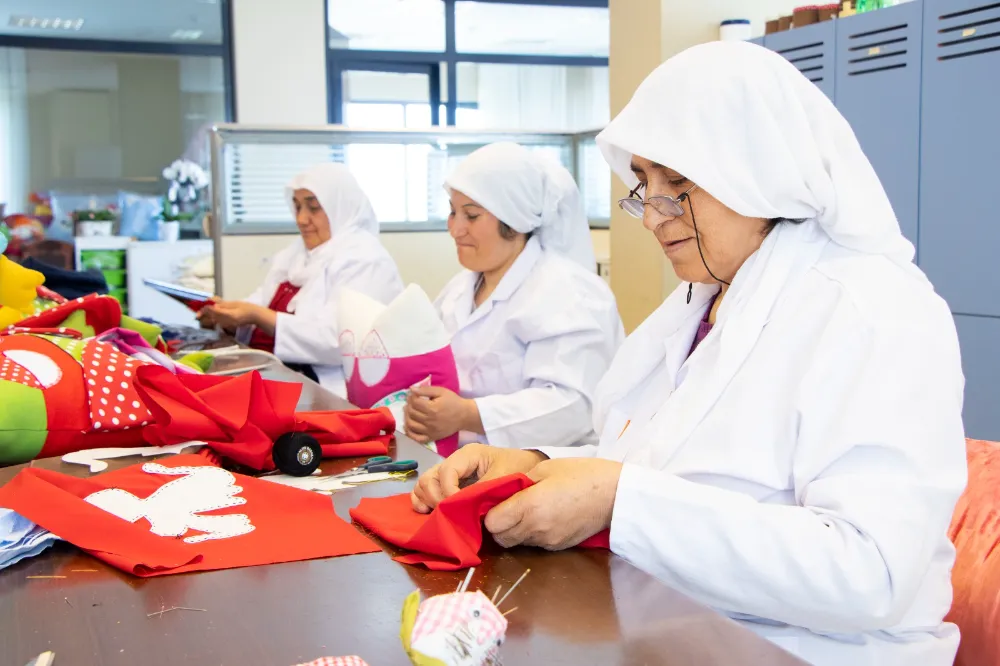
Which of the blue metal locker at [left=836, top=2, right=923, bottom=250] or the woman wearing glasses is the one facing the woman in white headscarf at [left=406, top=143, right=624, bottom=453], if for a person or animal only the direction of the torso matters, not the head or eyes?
the blue metal locker

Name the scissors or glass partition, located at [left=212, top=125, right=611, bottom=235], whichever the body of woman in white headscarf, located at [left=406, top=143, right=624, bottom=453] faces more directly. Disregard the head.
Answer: the scissors

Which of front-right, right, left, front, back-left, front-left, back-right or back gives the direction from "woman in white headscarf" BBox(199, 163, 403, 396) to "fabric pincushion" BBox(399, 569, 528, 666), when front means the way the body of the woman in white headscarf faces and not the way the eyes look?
front-left

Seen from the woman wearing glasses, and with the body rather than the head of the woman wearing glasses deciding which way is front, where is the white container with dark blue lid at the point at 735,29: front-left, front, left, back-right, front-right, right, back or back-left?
back-right

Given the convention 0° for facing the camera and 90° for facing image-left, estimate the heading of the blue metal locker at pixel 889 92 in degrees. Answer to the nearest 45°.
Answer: approximately 45°

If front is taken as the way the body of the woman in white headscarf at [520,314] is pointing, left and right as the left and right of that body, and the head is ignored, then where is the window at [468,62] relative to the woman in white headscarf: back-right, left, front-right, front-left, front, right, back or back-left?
back-right

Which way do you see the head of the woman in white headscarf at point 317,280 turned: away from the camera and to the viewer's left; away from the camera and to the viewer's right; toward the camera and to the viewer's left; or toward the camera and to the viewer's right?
toward the camera and to the viewer's left
